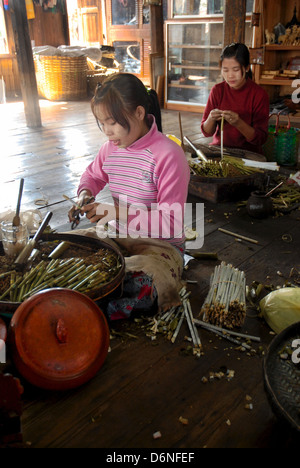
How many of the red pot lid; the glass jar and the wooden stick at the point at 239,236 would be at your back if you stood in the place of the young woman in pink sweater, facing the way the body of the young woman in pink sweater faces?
1

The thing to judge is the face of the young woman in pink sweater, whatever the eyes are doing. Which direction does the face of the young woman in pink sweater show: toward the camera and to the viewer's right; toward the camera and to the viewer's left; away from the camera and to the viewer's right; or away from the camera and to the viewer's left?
toward the camera and to the viewer's left

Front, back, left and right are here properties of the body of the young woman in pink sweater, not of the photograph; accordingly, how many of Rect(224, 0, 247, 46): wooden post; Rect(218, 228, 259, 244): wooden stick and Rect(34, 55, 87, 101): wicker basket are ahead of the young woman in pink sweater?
0

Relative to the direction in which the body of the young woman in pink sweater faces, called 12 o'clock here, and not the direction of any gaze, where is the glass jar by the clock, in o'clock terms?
The glass jar is roughly at 1 o'clock from the young woman in pink sweater.

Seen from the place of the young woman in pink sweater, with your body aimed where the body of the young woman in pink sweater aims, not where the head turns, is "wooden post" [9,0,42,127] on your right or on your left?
on your right

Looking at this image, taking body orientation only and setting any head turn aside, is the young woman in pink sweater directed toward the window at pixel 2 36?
no

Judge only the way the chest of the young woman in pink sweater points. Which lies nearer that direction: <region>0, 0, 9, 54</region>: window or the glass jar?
the glass jar

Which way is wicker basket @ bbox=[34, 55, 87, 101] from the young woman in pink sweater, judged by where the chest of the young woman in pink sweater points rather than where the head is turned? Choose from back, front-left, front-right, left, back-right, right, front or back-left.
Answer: back-right

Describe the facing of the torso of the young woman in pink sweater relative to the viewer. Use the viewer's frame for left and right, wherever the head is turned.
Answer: facing the viewer and to the left of the viewer

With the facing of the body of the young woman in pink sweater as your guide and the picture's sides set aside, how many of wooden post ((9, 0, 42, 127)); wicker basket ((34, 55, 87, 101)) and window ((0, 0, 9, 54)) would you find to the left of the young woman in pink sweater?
0
